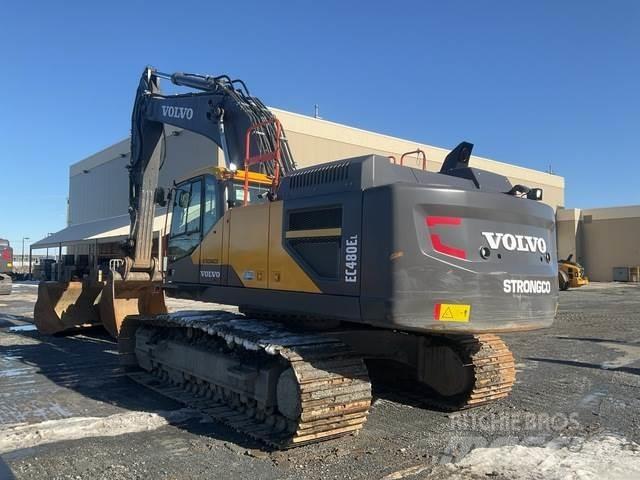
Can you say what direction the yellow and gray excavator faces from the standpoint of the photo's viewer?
facing away from the viewer and to the left of the viewer

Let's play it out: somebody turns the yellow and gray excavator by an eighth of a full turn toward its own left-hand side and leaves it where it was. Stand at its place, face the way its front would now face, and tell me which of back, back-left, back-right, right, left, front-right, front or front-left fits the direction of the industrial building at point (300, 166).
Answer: right
